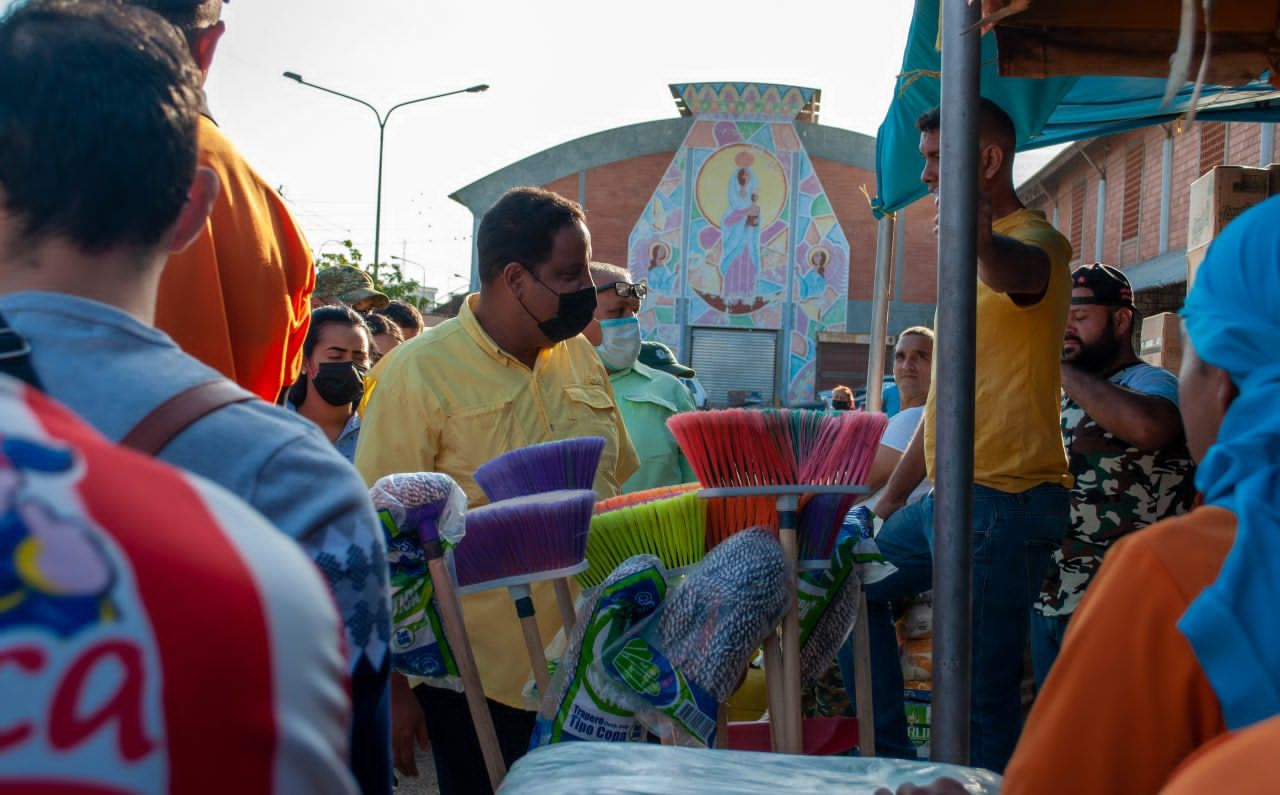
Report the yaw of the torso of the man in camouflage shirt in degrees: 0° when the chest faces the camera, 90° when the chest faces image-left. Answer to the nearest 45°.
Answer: approximately 45°

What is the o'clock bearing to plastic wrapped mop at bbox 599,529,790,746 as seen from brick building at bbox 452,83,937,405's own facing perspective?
The plastic wrapped mop is roughly at 12 o'clock from the brick building.

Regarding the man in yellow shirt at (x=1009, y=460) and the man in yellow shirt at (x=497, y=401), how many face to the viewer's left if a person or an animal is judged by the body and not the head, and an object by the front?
1

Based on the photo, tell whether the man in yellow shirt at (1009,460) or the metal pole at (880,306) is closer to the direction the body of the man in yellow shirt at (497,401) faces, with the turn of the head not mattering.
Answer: the man in yellow shirt

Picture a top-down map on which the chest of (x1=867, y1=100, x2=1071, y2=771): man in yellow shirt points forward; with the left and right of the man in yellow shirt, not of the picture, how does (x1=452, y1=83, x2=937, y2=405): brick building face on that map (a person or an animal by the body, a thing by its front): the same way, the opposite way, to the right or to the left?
to the left

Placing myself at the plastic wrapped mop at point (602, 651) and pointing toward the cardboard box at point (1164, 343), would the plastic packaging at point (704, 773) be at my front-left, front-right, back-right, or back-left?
back-right

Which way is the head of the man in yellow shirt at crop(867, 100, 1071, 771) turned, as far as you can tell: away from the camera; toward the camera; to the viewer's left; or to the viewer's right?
to the viewer's left

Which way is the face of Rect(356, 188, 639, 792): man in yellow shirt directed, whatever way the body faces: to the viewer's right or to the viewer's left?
to the viewer's right

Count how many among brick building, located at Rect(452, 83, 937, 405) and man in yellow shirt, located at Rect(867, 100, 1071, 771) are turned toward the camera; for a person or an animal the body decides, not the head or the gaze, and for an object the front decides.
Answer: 1

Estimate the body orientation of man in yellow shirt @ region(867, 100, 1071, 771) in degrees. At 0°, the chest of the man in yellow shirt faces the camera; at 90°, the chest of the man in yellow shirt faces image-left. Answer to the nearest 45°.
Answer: approximately 90°

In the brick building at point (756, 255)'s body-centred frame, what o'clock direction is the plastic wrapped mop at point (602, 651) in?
The plastic wrapped mop is roughly at 12 o'clock from the brick building.
